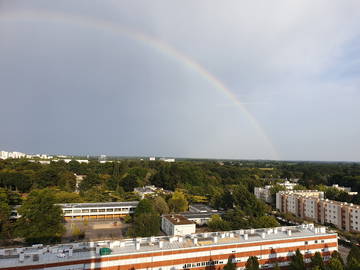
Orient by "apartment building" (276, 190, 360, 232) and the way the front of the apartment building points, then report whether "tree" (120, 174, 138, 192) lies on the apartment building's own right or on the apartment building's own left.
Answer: on the apartment building's own right

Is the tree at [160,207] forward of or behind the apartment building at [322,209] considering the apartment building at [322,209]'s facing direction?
forward

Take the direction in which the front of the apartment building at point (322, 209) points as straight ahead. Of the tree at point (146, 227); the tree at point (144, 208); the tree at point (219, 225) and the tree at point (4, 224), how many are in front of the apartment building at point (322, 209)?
4

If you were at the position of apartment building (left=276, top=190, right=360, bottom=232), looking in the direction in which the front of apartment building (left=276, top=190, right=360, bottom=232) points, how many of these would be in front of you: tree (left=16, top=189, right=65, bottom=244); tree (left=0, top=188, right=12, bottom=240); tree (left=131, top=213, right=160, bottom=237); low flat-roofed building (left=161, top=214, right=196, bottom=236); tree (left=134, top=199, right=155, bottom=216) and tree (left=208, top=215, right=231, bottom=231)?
6

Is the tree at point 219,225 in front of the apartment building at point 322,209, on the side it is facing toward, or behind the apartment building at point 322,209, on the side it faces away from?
in front

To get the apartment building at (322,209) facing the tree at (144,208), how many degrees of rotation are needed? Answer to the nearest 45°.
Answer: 0° — it already faces it

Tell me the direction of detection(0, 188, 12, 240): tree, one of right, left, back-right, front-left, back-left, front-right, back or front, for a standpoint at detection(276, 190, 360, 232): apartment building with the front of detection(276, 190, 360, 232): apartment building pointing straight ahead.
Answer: front

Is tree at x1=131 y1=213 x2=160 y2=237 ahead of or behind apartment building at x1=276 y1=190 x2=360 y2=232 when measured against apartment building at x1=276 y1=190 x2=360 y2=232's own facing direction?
ahead

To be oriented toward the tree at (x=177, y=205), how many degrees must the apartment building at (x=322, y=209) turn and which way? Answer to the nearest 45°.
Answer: approximately 45° to its right

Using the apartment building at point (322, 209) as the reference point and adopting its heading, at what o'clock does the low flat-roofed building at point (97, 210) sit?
The low flat-roofed building is roughly at 1 o'clock from the apartment building.

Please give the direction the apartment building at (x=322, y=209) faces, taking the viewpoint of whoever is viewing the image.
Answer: facing the viewer and to the left of the viewer

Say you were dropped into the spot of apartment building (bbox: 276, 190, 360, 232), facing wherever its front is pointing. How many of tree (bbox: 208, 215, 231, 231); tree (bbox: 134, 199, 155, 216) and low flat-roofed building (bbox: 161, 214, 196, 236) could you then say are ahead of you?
3

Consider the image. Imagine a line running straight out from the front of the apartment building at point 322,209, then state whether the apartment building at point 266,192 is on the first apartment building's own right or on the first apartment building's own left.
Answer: on the first apartment building's own right

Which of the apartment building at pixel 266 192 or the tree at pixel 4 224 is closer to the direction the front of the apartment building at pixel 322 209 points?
the tree

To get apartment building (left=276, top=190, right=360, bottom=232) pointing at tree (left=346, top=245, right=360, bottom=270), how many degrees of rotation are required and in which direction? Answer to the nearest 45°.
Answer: approximately 45° to its left

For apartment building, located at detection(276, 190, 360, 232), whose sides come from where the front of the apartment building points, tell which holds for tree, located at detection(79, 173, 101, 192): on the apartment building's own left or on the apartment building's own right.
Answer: on the apartment building's own right
